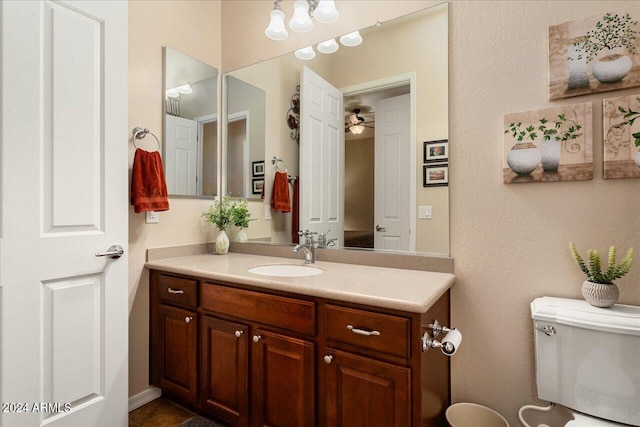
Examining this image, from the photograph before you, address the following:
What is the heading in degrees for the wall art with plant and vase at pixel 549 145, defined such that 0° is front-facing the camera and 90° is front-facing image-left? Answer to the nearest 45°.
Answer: approximately 45°

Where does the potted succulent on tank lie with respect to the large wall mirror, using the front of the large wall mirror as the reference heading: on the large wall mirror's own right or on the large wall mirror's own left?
on the large wall mirror's own left
